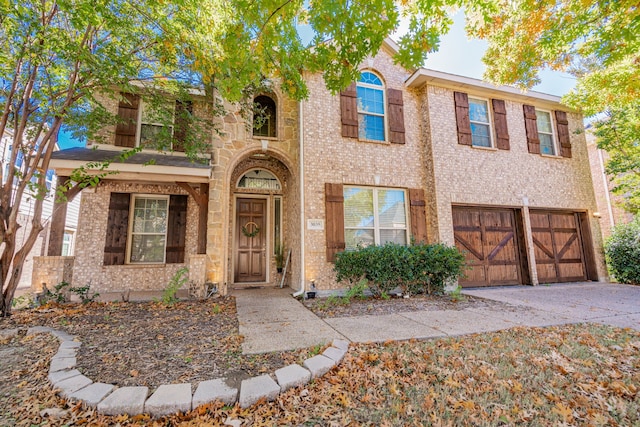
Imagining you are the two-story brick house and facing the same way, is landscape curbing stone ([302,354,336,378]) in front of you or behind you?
in front

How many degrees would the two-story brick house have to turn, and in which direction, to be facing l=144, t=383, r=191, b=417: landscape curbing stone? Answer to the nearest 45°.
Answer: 0° — it already faces it

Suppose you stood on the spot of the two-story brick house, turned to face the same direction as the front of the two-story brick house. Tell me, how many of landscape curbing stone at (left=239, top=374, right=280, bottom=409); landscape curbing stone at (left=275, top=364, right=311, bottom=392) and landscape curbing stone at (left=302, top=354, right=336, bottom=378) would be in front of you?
3

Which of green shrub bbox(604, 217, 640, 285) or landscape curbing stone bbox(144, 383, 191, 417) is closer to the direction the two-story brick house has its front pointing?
the landscape curbing stone

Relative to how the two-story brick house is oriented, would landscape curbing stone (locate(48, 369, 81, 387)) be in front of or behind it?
in front

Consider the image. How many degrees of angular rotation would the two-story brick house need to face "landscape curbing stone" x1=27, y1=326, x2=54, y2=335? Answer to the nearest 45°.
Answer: approximately 45° to its right

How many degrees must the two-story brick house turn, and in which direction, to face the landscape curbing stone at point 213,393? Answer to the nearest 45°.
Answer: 0° — it already faces it

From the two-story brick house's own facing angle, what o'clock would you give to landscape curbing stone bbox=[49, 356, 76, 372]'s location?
The landscape curbing stone is roughly at 1 o'clock from the two-story brick house.

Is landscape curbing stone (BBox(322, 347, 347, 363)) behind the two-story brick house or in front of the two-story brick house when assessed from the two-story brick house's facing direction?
in front

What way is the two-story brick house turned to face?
toward the camera

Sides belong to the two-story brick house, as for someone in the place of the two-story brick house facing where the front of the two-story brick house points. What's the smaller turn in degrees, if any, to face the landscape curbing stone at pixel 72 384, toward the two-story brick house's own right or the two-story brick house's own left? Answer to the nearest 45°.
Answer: approximately 45° to the two-story brick house's own right
